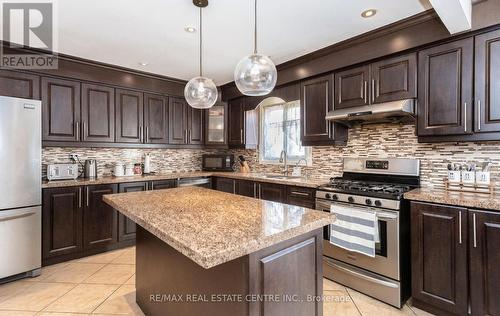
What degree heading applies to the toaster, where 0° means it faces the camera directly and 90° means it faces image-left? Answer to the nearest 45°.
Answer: approximately 0°

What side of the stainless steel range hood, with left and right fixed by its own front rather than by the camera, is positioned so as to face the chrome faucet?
right

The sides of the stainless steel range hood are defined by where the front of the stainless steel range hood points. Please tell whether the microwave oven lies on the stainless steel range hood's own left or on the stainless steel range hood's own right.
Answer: on the stainless steel range hood's own right

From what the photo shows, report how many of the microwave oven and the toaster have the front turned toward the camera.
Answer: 2

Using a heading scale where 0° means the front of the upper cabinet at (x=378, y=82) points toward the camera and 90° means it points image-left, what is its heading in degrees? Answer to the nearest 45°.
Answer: approximately 45°

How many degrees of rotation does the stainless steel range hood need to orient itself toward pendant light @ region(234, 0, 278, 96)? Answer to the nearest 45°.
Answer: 0° — it already faces it
